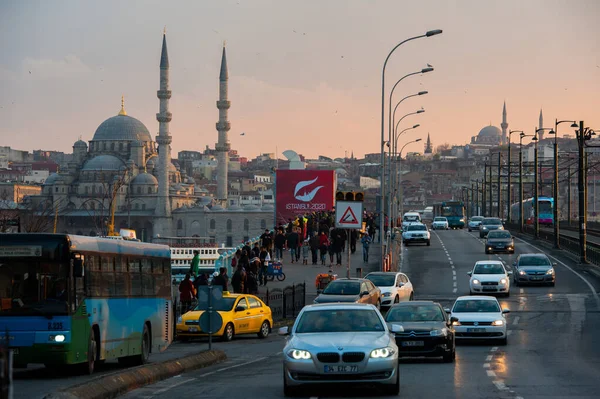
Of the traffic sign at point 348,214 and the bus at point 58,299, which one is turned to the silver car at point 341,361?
the traffic sign

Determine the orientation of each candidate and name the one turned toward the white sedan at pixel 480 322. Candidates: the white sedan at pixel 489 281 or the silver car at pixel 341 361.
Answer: the white sedan at pixel 489 281

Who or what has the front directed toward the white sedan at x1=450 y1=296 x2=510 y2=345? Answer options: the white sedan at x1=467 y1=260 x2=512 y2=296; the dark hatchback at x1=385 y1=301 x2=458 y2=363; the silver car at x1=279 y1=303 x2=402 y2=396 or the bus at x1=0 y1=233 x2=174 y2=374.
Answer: the white sedan at x1=467 y1=260 x2=512 y2=296

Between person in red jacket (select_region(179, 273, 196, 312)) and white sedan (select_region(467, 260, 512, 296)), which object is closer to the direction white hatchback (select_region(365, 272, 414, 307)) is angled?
the person in red jacket

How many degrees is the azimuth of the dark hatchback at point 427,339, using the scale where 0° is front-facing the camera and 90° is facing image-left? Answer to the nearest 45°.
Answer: approximately 0°

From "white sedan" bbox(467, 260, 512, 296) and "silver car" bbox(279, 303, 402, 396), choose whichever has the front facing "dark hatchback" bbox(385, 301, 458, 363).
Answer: the white sedan

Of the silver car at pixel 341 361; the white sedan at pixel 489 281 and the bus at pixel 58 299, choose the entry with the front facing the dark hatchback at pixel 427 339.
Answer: the white sedan

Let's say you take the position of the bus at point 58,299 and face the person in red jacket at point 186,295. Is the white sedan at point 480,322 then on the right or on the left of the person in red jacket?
right

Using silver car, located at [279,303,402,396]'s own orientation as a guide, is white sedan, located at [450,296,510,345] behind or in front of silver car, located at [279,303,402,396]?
behind

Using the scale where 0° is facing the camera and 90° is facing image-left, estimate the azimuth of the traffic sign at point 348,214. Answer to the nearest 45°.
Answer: approximately 0°
